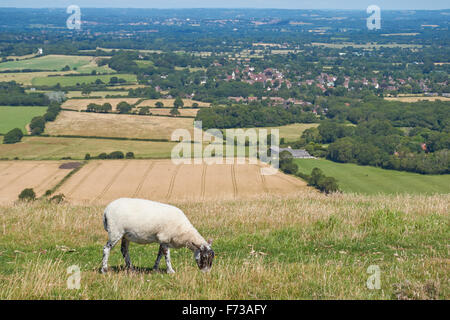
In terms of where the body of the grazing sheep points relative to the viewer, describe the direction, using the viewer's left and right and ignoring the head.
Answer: facing to the right of the viewer

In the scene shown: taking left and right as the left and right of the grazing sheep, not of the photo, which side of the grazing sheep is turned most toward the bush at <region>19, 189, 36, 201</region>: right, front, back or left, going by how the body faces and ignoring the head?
left
